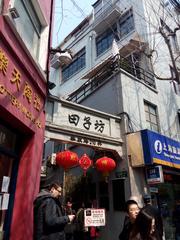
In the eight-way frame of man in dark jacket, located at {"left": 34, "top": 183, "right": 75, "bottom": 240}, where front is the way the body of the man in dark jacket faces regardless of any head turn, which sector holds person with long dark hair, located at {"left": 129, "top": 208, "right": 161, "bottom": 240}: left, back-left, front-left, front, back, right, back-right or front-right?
front-right

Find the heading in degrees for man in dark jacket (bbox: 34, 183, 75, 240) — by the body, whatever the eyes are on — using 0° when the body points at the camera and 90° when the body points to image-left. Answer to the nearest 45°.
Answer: approximately 270°

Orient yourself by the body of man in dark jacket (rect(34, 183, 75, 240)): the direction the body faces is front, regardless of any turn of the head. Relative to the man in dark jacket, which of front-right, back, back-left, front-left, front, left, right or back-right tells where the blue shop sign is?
front-left
